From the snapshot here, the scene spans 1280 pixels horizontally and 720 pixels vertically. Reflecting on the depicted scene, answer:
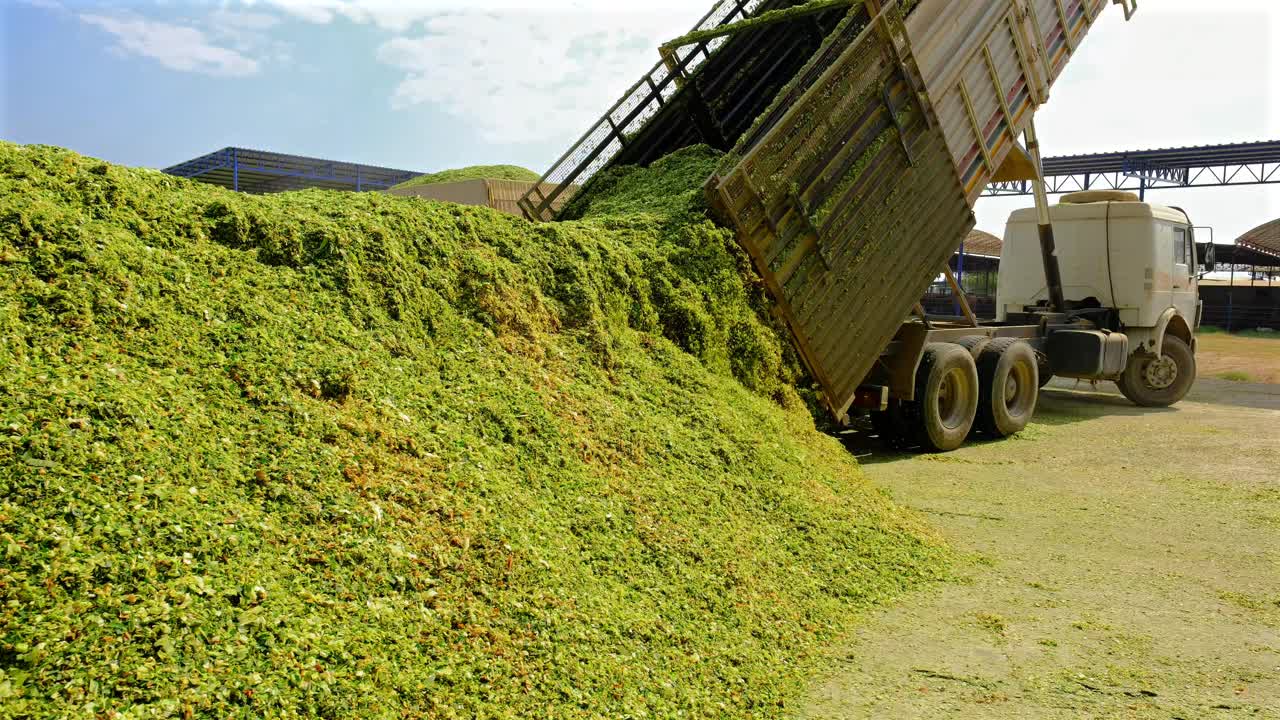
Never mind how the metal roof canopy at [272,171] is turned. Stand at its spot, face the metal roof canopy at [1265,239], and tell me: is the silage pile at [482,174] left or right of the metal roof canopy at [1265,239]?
right

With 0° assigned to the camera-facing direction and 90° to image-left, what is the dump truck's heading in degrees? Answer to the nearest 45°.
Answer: approximately 225°

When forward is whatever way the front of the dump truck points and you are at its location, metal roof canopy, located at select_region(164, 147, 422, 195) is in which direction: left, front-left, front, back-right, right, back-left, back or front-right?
left

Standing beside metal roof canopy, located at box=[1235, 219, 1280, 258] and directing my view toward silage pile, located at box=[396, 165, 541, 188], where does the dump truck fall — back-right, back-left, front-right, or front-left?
front-left

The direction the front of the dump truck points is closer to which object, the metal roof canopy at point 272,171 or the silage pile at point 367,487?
the metal roof canopy

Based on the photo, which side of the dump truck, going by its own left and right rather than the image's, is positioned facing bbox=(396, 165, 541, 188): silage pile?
left

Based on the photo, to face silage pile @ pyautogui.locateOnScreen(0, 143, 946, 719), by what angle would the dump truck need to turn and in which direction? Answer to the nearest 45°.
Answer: approximately 135° to its right

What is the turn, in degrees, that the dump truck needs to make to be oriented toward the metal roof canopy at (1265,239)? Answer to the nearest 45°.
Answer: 0° — it already faces it
